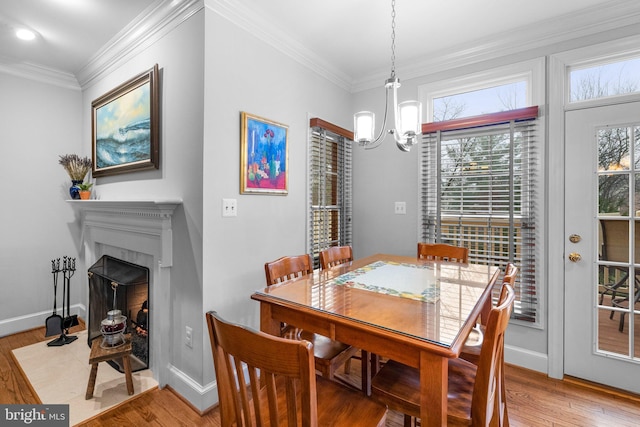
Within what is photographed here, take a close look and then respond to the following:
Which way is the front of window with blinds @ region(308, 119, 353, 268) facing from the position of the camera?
facing the viewer and to the right of the viewer

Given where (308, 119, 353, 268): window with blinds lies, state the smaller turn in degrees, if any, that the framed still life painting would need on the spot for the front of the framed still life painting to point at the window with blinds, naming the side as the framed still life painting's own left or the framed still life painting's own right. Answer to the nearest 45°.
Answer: approximately 90° to the framed still life painting's own left

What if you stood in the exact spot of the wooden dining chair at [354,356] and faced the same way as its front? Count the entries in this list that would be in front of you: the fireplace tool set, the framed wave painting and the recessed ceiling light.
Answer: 0

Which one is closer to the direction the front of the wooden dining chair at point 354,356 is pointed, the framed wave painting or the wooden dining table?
the wooden dining table

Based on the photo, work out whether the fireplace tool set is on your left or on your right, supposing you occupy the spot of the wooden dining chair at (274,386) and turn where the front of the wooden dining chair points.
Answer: on your left

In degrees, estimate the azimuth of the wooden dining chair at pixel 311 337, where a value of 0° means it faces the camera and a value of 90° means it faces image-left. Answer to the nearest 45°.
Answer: approximately 315°

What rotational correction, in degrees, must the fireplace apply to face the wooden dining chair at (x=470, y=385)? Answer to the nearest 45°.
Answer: approximately 90° to its left

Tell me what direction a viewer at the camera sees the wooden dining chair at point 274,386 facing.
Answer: facing away from the viewer and to the right of the viewer

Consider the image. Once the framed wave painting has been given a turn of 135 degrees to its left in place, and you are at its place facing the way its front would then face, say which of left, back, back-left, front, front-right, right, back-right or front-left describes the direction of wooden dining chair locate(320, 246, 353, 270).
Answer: front-right

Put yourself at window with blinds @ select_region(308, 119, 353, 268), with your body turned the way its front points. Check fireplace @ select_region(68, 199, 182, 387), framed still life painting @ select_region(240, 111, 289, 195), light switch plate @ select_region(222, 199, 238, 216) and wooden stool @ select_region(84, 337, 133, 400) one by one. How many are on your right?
4

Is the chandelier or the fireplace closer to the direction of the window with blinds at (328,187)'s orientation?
the chandelier

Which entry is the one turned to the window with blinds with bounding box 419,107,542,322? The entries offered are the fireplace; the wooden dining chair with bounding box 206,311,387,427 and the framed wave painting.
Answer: the wooden dining chair

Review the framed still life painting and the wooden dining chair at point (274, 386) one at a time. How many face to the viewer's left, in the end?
0

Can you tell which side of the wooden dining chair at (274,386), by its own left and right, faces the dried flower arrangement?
left

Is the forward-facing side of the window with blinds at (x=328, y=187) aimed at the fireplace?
no

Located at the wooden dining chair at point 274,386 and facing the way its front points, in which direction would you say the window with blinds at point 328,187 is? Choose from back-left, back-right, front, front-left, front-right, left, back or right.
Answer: front-left

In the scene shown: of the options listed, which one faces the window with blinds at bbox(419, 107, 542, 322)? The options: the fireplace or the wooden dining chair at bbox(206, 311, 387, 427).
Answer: the wooden dining chair

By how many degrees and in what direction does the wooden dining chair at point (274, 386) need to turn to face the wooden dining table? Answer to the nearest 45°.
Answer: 0° — it already faces it

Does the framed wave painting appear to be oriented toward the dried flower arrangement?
no
